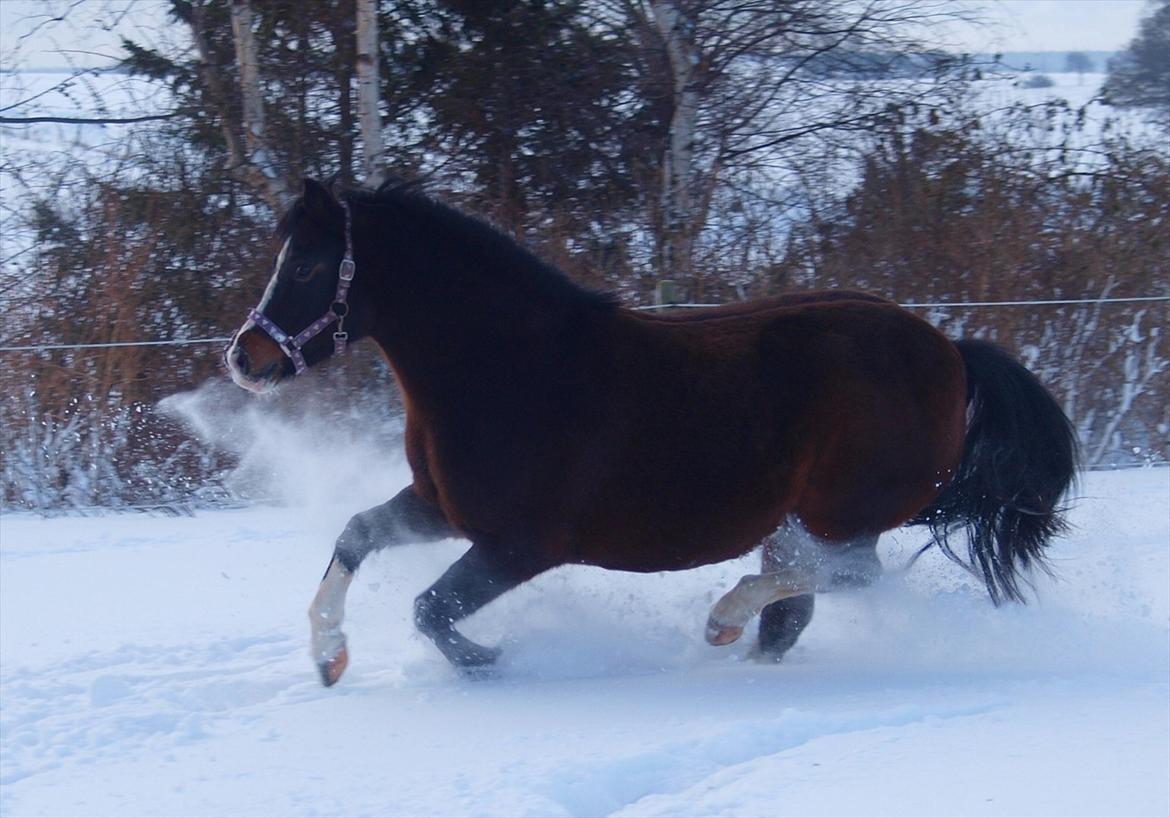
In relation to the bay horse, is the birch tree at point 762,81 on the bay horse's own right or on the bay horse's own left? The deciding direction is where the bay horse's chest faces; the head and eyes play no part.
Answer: on the bay horse's own right

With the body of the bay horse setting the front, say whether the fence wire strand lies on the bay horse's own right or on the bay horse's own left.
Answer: on the bay horse's own right

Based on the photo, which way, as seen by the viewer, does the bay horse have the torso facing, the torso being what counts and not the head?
to the viewer's left

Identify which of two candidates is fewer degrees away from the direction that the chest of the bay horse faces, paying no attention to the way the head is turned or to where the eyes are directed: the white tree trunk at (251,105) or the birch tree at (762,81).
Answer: the white tree trunk

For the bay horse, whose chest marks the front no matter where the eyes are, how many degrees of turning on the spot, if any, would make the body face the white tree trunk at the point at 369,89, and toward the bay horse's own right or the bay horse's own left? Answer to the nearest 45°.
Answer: approximately 90° to the bay horse's own right

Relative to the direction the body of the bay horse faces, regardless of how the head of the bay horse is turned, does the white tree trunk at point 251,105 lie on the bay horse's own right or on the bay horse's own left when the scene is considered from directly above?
on the bay horse's own right
